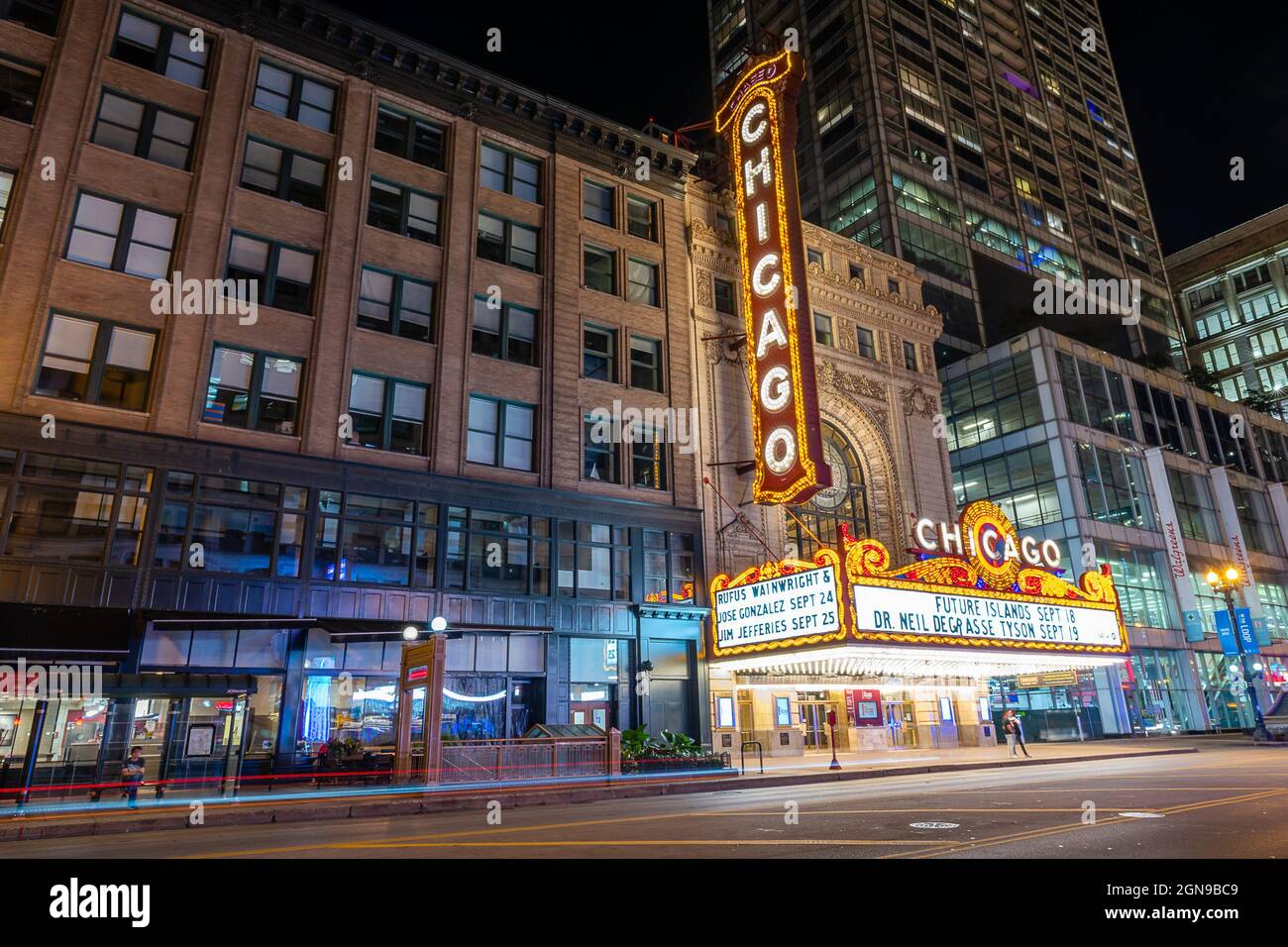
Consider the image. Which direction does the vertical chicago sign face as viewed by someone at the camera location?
facing the viewer and to the left of the viewer

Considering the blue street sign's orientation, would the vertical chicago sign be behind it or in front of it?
in front

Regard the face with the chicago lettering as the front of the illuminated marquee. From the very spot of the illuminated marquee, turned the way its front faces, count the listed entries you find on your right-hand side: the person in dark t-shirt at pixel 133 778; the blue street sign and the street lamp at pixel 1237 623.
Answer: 1

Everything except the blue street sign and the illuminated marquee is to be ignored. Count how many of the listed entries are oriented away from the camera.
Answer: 0

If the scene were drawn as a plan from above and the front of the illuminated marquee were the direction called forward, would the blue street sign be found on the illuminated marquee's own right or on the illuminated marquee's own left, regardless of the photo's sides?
on the illuminated marquee's own left

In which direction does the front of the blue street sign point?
toward the camera

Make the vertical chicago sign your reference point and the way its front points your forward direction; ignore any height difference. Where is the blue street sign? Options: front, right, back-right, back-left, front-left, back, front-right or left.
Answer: back

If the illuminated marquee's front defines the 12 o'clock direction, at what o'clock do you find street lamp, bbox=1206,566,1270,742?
The street lamp is roughly at 9 o'clock from the illuminated marquee.

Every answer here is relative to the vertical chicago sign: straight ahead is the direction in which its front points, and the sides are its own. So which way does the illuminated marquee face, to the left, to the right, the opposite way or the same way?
to the left

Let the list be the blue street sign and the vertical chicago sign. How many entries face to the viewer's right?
0

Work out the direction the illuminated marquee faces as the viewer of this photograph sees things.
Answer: facing the viewer and to the right of the viewer
